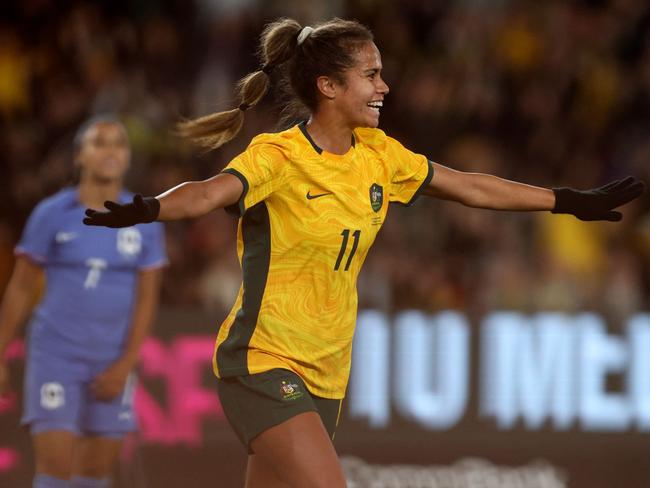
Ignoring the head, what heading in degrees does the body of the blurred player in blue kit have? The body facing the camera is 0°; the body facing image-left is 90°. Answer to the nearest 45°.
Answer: approximately 0°

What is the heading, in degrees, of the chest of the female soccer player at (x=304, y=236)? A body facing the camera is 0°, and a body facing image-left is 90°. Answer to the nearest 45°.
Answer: approximately 315°

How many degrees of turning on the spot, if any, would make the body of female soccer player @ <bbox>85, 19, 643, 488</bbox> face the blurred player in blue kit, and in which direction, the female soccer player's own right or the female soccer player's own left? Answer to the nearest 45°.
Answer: approximately 180°

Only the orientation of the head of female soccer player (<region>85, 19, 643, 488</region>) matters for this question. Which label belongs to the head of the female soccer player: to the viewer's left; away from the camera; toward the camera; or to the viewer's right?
to the viewer's right

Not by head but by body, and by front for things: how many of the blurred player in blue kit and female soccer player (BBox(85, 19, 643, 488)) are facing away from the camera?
0

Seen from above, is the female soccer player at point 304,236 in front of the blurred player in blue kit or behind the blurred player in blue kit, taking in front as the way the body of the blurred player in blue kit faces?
in front
